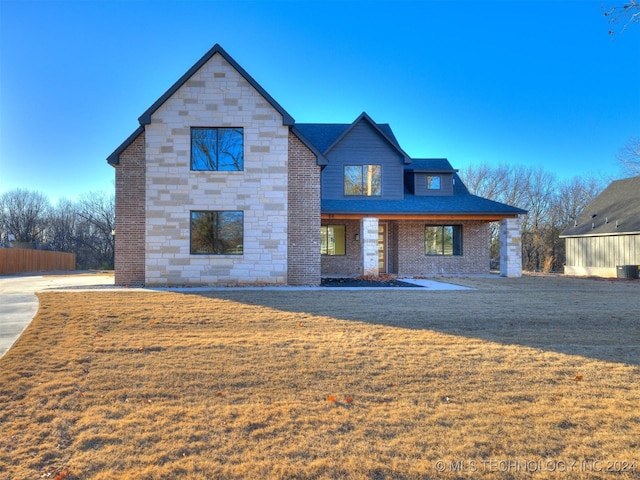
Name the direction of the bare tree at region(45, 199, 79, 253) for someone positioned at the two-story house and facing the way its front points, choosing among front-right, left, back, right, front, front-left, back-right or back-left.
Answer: back-right

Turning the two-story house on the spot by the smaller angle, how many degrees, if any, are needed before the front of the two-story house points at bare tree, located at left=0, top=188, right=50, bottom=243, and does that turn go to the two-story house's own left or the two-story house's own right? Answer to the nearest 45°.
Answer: approximately 135° to the two-story house's own right

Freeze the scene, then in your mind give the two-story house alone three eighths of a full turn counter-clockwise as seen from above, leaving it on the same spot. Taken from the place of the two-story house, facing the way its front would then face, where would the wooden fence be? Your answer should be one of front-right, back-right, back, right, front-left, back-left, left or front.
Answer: left

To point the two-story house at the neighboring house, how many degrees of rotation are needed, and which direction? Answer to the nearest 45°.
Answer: approximately 135° to its left

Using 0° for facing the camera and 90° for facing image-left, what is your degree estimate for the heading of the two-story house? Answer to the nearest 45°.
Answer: approximately 0°
